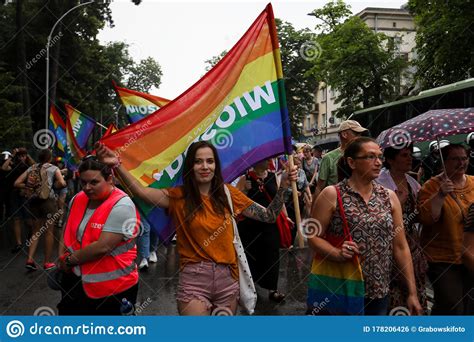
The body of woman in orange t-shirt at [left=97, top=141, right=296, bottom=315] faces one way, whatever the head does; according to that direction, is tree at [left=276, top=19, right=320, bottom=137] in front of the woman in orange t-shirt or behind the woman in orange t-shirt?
behind

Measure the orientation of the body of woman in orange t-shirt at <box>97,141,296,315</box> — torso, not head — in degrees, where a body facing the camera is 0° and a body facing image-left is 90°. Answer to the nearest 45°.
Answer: approximately 0°

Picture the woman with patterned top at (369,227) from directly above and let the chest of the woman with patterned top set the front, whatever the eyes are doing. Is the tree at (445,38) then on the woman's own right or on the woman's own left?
on the woman's own left

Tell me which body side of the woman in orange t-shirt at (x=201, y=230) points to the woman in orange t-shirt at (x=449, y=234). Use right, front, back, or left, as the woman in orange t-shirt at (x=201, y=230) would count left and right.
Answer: left

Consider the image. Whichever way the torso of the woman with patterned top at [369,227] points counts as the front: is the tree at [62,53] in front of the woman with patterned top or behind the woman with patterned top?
behind

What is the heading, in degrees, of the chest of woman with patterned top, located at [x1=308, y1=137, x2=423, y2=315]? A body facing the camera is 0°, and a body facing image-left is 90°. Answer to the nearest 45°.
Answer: approximately 315°

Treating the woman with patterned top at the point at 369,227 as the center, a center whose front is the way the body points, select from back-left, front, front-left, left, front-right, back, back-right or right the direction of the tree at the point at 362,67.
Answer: back-left

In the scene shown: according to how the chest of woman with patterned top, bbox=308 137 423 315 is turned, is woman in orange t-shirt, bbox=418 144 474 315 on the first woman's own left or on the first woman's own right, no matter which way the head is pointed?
on the first woman's own left
